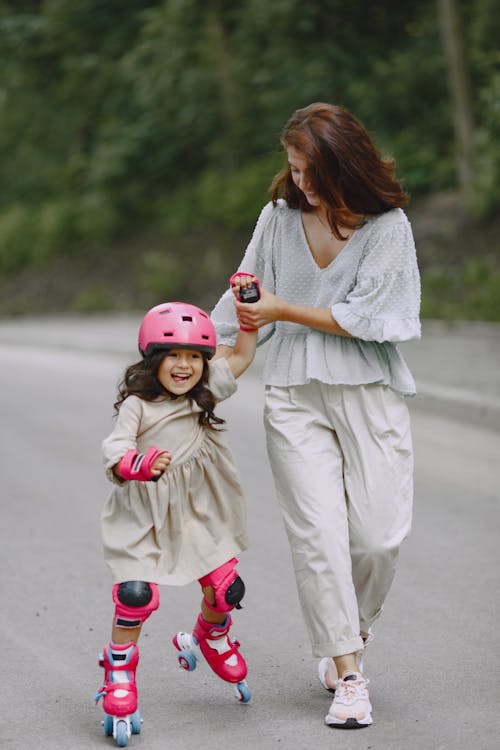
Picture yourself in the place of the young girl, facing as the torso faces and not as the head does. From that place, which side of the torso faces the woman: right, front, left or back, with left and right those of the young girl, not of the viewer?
left

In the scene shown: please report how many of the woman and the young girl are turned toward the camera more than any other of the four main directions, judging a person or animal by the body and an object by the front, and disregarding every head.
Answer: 2

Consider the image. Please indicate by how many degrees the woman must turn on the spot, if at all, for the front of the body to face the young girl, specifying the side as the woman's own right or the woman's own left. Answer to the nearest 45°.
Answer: approximately 90° to the woman's own right

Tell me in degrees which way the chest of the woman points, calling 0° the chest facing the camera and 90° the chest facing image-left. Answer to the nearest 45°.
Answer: approximately 0°

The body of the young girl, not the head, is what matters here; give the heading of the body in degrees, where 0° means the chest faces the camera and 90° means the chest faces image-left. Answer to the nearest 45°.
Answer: approximately 0°
